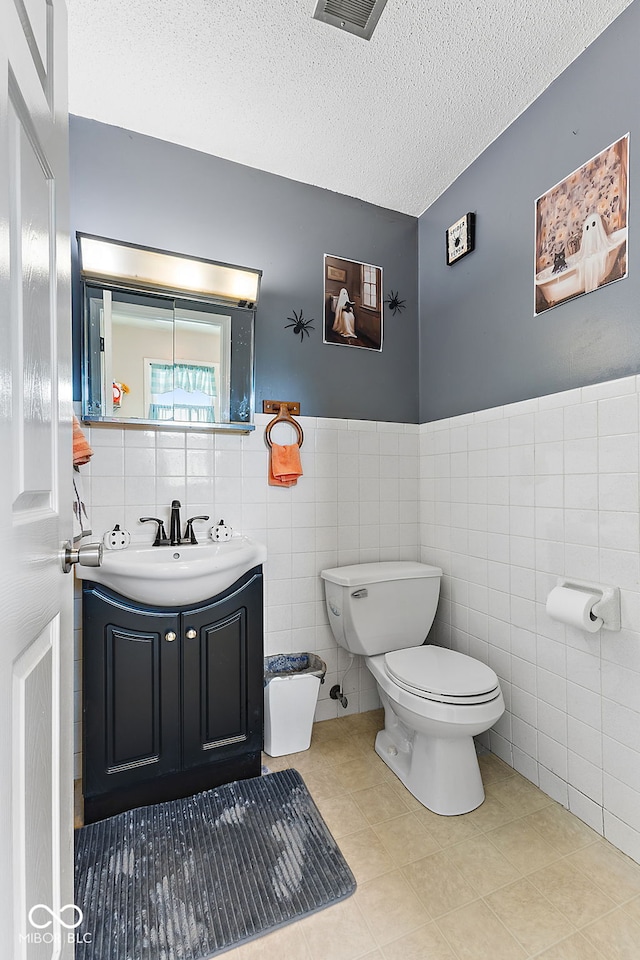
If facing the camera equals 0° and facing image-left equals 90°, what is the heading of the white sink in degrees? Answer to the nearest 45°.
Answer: approximately 0°

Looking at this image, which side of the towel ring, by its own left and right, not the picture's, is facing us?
front

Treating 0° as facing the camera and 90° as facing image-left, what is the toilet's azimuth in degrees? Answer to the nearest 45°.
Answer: approximately 315°

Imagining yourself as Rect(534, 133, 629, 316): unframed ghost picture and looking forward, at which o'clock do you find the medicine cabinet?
The medicine cabinet is roughly at 1 o'clock from the unframed ghost picture.

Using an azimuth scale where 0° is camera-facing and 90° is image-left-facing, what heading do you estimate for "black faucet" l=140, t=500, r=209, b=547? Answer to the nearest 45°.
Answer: approximately 0°
